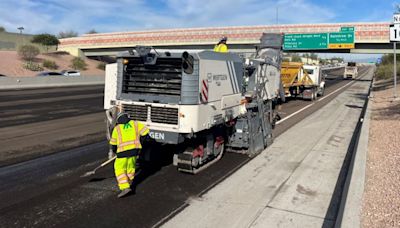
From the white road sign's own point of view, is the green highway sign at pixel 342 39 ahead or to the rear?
to the rear

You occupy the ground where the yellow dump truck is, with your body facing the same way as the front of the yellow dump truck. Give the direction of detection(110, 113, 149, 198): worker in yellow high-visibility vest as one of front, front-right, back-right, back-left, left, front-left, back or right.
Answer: back-right

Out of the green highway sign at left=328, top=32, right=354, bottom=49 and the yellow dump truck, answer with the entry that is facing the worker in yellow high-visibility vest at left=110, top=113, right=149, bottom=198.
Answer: the green highway sign

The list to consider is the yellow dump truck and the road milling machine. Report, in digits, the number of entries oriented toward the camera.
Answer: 0

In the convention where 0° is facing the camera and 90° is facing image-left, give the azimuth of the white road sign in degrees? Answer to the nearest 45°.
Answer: approximately 0°

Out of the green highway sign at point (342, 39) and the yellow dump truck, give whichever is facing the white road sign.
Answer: the green highway sign

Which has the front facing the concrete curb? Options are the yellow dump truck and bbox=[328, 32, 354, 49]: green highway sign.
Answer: the green highway sign

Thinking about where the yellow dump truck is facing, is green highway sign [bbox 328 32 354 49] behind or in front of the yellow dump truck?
in front

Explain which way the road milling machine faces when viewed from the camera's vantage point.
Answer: facing away from the viewer and to the right of the viewer

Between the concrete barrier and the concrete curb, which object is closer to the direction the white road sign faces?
the concrete curb
